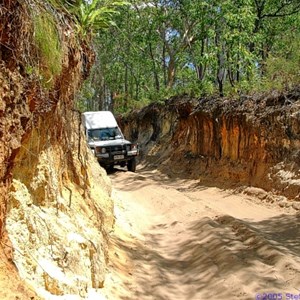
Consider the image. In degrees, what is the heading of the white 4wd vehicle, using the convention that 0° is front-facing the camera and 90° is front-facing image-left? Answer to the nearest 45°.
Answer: approximately 315°
